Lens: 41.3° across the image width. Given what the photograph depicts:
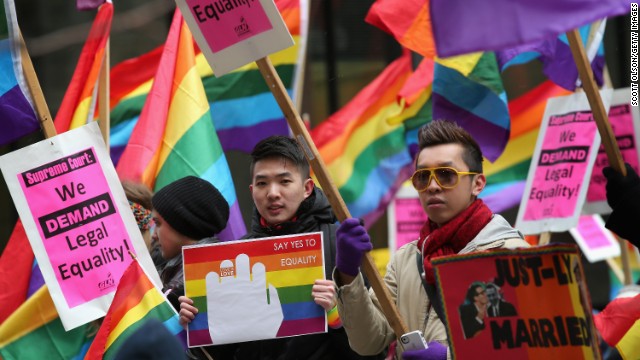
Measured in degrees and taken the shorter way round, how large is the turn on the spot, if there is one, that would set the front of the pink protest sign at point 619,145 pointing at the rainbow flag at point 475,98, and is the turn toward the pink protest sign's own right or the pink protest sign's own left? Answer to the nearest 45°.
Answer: approximately 90° to the pink protest sign's own right

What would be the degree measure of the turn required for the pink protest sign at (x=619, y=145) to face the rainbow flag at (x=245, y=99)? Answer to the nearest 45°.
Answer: approximately 90° to its right

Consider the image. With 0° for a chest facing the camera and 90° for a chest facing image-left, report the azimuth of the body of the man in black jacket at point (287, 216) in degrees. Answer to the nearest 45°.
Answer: approximately 45°

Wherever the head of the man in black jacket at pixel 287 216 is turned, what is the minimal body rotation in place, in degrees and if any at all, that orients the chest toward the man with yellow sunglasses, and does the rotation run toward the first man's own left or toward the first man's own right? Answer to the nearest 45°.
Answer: approximately 90° to the first man's own left

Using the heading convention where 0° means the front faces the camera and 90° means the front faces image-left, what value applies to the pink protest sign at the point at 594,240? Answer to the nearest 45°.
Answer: approximately 0°

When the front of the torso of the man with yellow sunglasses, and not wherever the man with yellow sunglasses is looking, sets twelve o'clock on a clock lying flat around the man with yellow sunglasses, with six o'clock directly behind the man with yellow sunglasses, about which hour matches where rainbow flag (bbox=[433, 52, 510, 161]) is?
The rainbow flag is roughly at 5 o'clock from the man with yellow sunglasses.

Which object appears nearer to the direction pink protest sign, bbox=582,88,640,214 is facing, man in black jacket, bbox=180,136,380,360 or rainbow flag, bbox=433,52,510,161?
the man in black jacket
